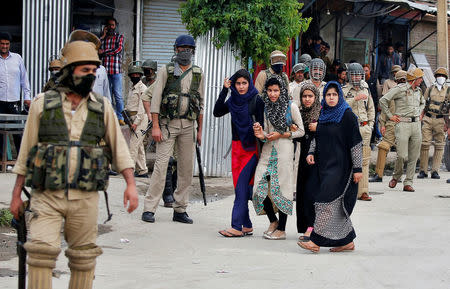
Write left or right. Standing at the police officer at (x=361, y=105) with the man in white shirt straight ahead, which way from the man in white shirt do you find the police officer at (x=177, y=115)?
left

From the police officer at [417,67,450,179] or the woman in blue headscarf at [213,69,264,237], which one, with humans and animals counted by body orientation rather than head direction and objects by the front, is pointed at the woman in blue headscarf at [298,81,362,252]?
the police officer

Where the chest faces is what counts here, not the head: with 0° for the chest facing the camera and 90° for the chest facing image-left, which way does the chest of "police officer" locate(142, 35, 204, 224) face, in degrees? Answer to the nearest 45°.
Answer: approximately 0°
